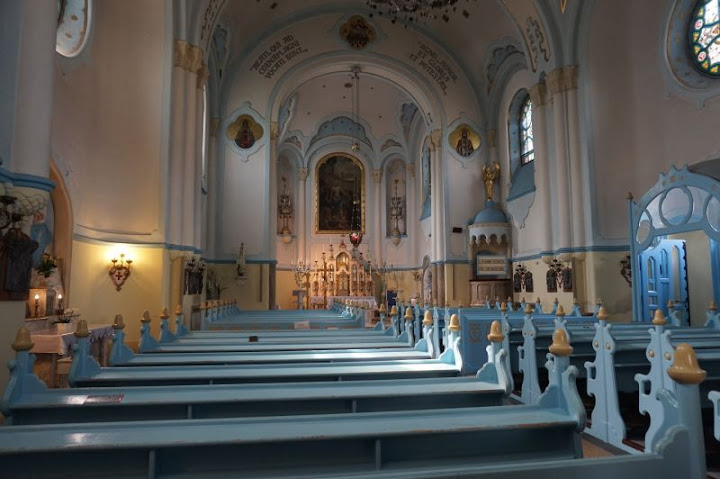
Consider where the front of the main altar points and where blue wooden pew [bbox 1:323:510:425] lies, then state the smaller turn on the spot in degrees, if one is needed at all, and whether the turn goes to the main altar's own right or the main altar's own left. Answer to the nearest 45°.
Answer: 0° — it already faces it

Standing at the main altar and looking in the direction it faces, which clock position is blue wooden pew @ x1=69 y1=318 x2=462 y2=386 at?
The blue wooden pew is roughly at 12 o'clock from the main altar.

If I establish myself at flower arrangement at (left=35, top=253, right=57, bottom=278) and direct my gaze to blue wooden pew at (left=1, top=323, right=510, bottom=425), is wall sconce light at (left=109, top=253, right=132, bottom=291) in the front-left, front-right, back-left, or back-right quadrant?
back-left

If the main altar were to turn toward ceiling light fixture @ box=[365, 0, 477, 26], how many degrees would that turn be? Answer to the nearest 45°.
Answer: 0° — it already faces it

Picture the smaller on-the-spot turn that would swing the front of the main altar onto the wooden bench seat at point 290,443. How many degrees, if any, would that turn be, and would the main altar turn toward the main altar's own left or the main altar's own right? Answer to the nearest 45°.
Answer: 0° — it already faces it

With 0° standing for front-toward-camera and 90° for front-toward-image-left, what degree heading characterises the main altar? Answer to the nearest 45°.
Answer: approximately 0°
